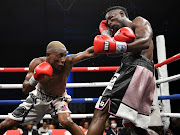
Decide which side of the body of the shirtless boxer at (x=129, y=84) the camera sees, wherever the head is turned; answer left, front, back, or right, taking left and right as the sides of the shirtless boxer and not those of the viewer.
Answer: left

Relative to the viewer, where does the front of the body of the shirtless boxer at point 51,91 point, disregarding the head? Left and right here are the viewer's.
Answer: facing the viewer and to the right of the viewer
